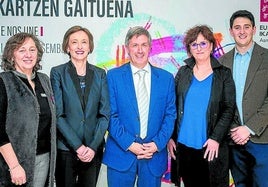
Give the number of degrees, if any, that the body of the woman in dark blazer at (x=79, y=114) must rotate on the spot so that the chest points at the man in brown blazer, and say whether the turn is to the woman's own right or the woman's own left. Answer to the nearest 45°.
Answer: approximately 90° to the woman's own left

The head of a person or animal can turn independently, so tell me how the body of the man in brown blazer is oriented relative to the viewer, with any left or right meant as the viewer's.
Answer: facing the viewer and to the left of the viewer

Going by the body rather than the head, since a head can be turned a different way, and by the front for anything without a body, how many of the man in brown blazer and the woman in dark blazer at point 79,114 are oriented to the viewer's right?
0

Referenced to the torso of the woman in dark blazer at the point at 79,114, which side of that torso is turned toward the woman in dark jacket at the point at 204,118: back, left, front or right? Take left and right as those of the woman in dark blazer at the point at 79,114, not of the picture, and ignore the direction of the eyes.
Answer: left

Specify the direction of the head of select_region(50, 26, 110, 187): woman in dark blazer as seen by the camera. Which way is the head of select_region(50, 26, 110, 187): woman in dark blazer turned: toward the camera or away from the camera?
toward the camera

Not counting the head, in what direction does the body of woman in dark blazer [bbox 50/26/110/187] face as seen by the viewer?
toward the camera

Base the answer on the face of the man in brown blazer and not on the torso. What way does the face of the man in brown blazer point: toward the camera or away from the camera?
toward the camera
